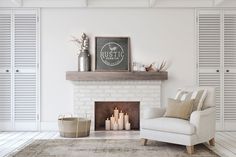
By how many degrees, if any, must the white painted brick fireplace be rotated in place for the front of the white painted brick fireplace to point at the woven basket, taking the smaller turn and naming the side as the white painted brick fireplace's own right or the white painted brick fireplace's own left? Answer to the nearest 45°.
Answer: approximately 45° to the white painted brick fireplace's own right

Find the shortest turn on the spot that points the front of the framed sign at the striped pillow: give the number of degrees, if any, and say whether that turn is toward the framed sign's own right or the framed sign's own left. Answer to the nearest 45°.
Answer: approximately 45° to the framed sign's own left

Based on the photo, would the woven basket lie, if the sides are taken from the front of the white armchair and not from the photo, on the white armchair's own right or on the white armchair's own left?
on the white armchair's own right

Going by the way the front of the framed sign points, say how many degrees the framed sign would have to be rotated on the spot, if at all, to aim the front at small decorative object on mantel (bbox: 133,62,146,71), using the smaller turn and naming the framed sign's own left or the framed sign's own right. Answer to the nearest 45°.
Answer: approximately 90° to the framed sign's own left

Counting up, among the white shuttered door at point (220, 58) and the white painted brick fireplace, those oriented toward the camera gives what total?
2

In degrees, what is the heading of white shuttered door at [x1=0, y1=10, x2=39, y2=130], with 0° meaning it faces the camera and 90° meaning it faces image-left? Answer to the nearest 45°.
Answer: approximately 0°

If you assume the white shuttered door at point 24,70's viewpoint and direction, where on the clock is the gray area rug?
The gray area rug is roughly at 11 o'clock from the white shuttered door.

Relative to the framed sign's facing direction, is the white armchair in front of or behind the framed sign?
in front

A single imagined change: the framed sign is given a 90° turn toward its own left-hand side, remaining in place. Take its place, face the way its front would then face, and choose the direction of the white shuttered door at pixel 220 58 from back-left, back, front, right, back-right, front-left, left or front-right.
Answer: front

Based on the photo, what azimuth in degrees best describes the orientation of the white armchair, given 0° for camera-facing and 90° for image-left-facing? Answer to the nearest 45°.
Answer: approximately 45°
